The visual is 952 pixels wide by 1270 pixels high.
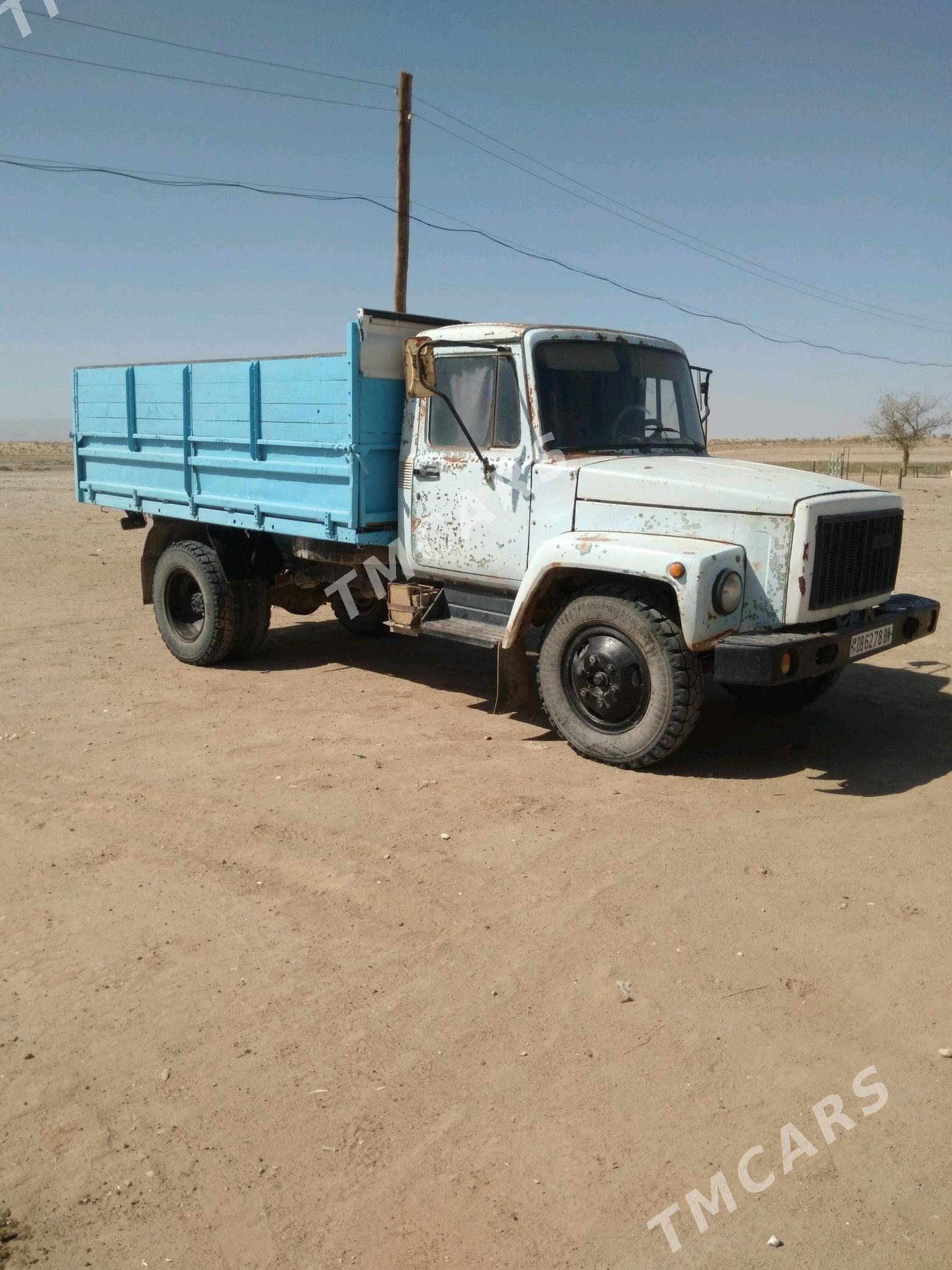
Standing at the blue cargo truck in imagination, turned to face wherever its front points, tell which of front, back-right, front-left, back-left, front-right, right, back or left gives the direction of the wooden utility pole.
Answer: back-left

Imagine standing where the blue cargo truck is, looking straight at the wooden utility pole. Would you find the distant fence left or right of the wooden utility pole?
right

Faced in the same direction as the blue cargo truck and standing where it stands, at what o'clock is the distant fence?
The distant fence is roughly at 8 o'clock from the blue cargo truck.
